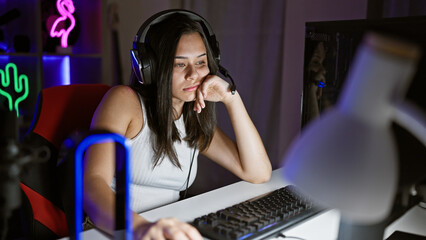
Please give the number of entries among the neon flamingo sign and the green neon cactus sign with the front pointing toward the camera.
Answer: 2

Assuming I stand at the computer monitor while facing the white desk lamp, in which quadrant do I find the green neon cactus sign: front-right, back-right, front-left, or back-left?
back-right

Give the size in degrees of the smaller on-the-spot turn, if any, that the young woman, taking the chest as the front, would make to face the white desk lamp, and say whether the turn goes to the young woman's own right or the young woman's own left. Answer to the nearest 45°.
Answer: approximately 45° to the young woman's own right

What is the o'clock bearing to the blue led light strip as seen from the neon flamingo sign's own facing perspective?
The blue led light strip is roughly at 12 o'clock from the neon flamingo sign.

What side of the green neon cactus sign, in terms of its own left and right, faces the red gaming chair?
front

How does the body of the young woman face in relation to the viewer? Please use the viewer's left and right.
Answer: facing the viewer and to the right of the viewer

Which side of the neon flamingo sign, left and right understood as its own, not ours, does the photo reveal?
front

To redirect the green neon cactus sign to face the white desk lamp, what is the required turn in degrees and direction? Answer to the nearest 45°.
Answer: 0° — it already faces it

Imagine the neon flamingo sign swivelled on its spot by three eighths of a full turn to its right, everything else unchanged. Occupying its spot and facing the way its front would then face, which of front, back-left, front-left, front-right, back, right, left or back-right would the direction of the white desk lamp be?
back-left

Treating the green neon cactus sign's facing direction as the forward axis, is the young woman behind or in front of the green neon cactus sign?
in front

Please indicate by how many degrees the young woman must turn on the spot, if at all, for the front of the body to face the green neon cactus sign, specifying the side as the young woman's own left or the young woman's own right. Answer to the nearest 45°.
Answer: approximately 180°

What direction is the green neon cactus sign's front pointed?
toward the camera
